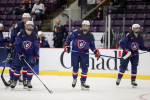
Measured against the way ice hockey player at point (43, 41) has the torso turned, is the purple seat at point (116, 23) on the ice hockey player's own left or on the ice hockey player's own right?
on the ice hockey player's own left

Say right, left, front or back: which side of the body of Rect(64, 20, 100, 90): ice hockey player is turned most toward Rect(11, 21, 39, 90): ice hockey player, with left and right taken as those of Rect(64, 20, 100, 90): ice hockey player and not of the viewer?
right

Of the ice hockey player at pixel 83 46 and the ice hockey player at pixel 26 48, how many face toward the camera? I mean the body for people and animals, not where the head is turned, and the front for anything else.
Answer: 2

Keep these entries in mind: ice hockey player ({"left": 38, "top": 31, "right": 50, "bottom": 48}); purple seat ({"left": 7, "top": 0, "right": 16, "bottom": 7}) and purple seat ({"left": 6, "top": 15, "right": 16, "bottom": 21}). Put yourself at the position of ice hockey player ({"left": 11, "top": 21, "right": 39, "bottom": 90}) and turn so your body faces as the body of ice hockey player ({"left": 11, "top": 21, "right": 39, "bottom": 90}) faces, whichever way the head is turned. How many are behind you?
3

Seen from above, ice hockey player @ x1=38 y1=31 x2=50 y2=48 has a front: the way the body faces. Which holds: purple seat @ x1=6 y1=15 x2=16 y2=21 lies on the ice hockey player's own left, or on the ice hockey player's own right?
on the ice hockey player's own right

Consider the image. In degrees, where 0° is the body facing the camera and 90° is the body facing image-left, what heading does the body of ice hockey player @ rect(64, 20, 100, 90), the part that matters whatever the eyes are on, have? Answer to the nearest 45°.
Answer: approximately 0°

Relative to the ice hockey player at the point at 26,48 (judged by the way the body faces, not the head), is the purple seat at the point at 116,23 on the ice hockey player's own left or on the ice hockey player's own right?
on the ice hockey player's own left

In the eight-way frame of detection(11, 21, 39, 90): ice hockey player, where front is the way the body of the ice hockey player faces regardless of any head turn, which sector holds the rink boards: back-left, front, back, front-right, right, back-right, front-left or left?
back-left
